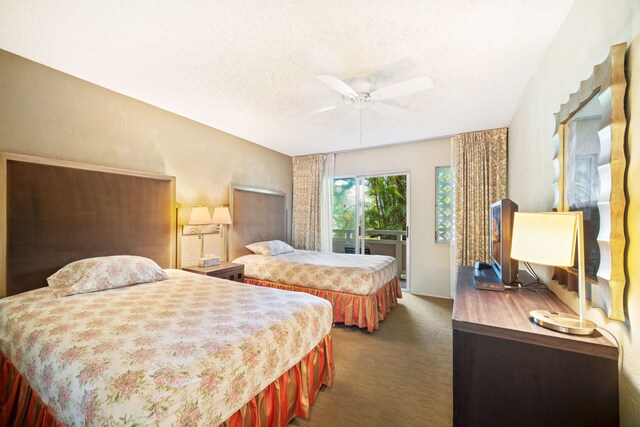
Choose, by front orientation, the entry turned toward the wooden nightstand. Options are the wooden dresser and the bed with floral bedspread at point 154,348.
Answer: the wooden dresser

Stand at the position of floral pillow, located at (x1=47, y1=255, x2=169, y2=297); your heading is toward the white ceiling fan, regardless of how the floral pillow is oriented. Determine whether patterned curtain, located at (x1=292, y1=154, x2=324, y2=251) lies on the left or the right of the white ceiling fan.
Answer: left

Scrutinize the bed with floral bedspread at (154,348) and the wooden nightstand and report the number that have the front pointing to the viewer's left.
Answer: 0

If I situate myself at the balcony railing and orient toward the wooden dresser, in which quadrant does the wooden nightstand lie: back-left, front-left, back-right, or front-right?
front-right

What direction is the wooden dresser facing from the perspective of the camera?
to the viewer's left

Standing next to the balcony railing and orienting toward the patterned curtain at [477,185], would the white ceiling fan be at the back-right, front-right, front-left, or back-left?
front-right

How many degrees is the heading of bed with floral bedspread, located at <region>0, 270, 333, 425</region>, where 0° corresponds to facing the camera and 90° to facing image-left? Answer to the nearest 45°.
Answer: approximately 315°

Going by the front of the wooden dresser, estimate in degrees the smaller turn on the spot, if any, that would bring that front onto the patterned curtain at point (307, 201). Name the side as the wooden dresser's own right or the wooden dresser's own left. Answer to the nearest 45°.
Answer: approximately 45° to the wooden dresser's own right

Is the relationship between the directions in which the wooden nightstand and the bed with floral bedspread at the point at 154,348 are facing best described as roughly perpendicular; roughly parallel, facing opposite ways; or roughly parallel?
roughly parallel

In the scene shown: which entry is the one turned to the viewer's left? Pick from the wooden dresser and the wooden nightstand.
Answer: the wooden dresser

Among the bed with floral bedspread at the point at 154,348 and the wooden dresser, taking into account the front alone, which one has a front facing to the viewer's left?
the wooden dresser

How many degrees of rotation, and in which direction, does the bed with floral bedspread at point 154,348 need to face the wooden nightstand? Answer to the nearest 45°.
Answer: approximately 135° to its left

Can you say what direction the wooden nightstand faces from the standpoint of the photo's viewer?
facing the viewer and to the right of the viewer

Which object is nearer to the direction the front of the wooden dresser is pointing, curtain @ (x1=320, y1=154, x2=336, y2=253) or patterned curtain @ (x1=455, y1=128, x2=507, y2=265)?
the curtain
